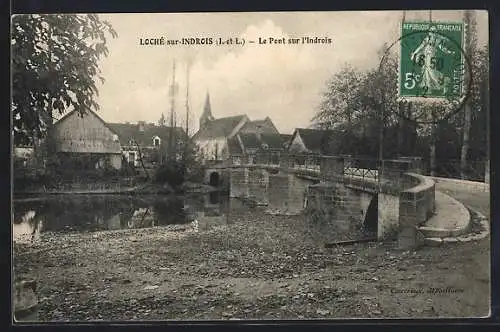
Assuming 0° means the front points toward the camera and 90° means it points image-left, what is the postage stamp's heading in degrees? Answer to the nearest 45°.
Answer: approximately 0°
